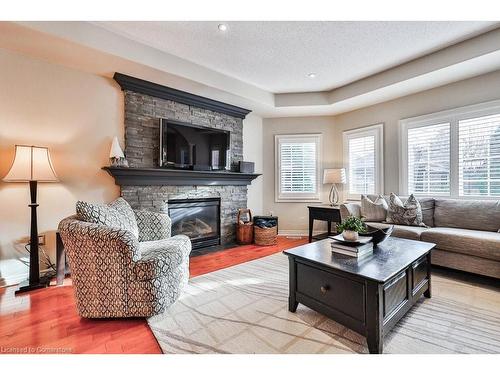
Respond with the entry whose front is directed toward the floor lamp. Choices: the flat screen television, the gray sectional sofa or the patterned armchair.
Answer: the gray sectional sofa

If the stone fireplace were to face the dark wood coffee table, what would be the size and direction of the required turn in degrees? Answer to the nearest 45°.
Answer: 0° — it already faces it

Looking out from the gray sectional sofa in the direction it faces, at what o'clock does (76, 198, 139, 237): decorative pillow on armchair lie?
The decorative pillow on armchair is roughly at 12 o'clock from the gray sectional sofa.

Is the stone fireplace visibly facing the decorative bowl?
yes

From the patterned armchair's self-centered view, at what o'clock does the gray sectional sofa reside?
The gray sectional sofa is roughly at 11 o'clock from the patterned armchair.

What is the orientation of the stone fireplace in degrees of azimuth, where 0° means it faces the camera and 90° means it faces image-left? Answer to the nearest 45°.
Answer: approximately 315°

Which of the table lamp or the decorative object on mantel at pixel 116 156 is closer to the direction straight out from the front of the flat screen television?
the table lamp

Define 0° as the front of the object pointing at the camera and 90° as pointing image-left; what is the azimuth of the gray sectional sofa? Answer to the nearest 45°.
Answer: approximately 45°

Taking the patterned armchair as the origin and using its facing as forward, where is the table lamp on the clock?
The table lamp is roughly at 10 o'clock from the patterned armchair.

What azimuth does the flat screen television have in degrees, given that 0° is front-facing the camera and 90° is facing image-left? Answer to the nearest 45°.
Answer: approximately 315°
